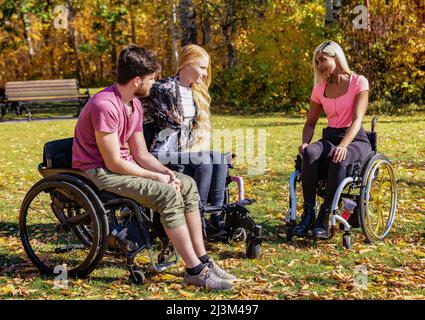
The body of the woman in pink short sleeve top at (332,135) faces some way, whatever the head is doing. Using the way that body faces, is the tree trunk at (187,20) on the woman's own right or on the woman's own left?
on the woman's own right

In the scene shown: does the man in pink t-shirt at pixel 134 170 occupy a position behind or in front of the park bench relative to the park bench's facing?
in front

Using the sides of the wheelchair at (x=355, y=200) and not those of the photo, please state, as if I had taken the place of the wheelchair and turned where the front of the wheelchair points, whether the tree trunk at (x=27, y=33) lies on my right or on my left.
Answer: on my right

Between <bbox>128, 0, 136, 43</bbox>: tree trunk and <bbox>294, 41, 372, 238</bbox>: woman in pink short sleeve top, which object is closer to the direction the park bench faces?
the woman in pink short sleeve top

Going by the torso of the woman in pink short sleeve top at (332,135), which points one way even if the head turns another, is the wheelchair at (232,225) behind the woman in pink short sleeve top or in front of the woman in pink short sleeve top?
in front

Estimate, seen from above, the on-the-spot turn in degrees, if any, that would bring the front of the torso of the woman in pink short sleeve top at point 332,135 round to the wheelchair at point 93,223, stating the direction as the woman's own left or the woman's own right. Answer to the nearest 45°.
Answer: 0° — they already face it

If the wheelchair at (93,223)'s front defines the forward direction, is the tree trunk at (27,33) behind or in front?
behind

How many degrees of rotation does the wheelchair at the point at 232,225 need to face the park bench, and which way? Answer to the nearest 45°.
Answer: approximately 135° to its left

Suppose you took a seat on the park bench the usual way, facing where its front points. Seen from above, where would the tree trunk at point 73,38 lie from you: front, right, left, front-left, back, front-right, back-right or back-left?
back-left

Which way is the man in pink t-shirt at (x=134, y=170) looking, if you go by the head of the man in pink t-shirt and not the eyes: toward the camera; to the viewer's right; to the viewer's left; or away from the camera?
to the viewer's right

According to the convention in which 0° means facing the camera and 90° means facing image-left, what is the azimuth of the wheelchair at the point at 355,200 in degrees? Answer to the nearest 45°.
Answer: approximately 45°

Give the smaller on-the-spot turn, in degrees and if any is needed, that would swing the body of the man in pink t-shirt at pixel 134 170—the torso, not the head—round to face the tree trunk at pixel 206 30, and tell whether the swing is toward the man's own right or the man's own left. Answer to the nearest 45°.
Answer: approximately 135° to the man's own left
